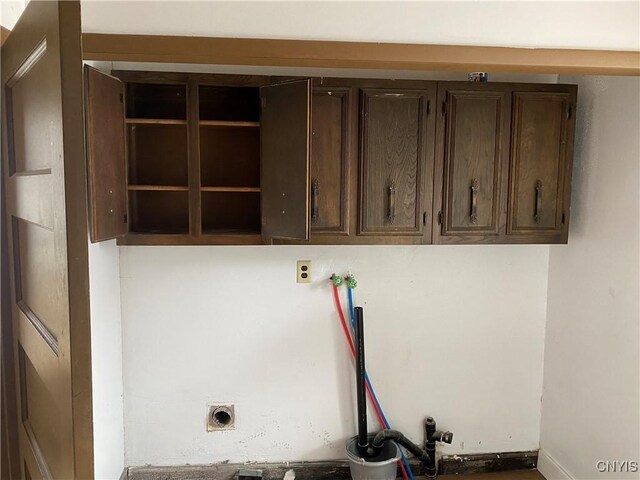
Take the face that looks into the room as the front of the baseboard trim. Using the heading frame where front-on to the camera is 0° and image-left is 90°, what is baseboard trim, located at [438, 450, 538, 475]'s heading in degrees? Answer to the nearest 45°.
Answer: approximately 0°

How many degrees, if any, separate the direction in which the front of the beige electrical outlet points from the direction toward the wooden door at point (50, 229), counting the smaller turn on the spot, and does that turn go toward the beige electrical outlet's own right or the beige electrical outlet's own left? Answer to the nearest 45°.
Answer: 0° — it already faces it

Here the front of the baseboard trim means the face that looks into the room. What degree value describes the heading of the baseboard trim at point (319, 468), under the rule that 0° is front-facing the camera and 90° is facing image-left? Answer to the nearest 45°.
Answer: approximately 0°

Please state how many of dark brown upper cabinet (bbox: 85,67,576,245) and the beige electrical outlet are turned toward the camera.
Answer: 2
